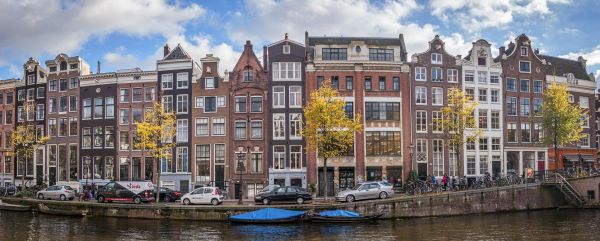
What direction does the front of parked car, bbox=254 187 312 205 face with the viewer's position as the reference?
facing to the left of the viewer

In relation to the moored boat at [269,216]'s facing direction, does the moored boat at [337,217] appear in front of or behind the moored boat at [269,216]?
in front

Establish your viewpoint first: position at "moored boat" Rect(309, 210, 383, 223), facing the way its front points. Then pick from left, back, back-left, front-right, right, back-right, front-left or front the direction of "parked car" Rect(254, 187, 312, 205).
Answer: back-left

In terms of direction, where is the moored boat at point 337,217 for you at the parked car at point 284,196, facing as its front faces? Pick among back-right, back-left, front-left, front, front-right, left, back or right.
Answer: back-left

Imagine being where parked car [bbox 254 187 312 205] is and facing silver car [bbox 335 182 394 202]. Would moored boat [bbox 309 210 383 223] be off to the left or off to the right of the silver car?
right

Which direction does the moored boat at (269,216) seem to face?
to the viewer's right

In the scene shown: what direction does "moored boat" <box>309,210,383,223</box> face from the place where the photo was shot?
facing to the right of the viewer
